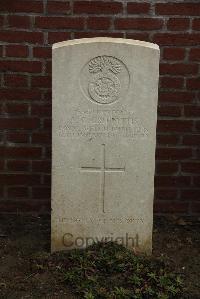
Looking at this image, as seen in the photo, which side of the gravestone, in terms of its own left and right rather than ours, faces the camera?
front
